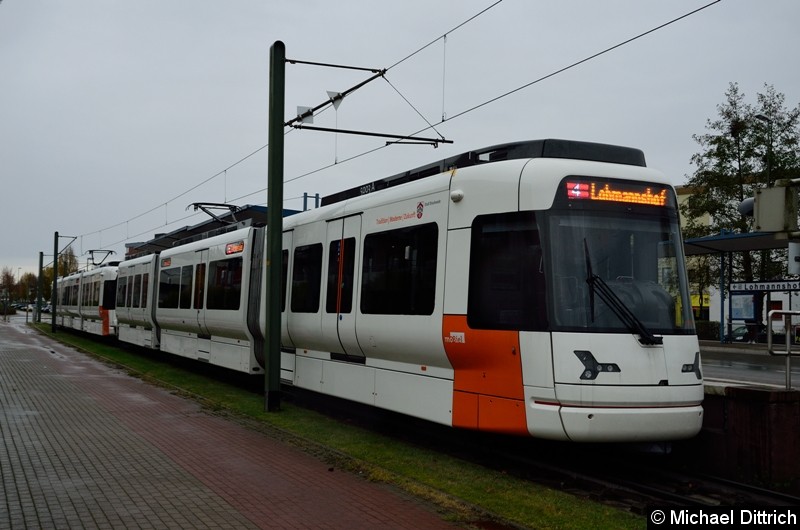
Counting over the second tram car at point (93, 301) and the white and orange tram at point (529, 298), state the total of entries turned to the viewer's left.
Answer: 0

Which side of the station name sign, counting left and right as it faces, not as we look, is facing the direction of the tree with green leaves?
back

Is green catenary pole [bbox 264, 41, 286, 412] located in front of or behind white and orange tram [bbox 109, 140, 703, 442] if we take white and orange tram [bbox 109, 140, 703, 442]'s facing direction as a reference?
behind

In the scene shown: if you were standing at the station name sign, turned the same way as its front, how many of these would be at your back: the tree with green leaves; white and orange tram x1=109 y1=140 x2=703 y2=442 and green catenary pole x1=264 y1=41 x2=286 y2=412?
1

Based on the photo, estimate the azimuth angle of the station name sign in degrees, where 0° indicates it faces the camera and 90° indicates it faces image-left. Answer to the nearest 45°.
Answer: approximately 0°

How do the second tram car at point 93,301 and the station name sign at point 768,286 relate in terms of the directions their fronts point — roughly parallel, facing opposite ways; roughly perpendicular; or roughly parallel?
roughly perpendicular

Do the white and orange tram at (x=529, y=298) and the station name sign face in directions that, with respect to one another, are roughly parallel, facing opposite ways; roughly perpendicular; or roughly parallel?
roughly perpendicular

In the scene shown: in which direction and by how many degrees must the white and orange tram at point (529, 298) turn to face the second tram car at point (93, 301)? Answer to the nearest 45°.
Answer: approximately 180°

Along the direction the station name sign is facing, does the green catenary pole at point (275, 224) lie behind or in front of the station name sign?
in front
